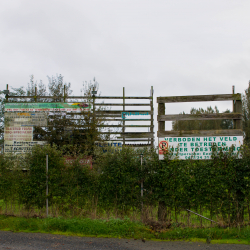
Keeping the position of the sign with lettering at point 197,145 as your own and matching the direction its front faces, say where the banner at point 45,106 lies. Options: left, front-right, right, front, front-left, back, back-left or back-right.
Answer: back-right

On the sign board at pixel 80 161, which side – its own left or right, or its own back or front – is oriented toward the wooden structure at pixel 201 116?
left

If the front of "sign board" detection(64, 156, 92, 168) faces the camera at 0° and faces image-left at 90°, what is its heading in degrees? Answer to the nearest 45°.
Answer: approximately 0°

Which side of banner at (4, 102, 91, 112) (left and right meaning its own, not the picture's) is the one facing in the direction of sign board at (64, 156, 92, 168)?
left

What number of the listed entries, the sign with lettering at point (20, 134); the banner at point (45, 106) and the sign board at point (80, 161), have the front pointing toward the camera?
3

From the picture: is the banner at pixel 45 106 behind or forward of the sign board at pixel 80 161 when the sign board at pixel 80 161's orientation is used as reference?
behind

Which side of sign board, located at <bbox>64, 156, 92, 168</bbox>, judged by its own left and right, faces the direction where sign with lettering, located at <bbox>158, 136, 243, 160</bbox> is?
left

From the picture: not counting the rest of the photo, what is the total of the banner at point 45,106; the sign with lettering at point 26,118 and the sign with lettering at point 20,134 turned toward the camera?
3
